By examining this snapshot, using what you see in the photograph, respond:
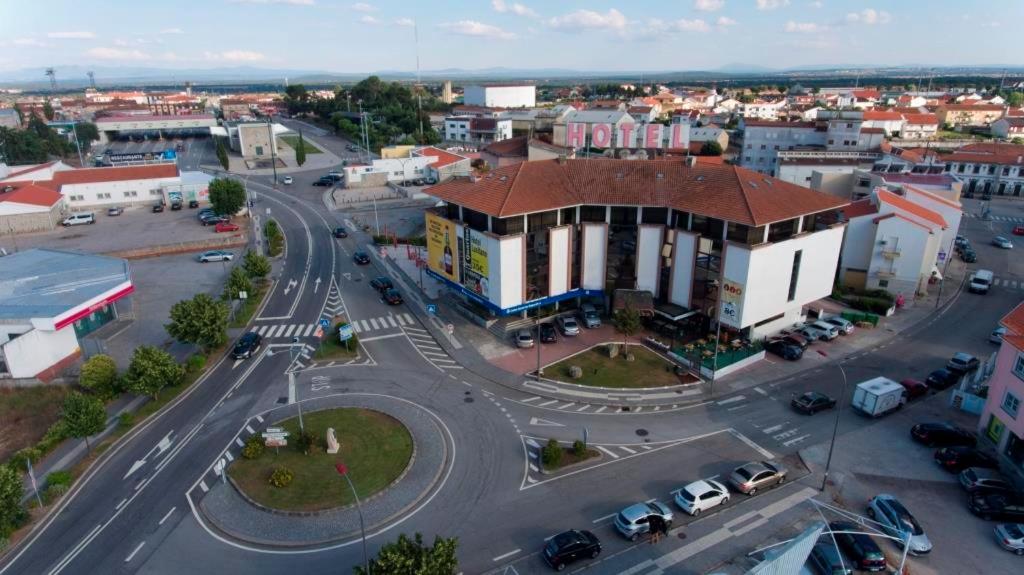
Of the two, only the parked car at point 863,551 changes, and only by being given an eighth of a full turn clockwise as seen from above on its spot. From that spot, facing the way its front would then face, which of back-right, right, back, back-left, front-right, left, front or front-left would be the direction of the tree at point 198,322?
left

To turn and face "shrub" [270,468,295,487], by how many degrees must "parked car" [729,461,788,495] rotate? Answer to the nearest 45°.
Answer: approximately 180°

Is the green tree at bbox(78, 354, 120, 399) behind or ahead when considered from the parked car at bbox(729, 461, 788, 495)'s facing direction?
behind
